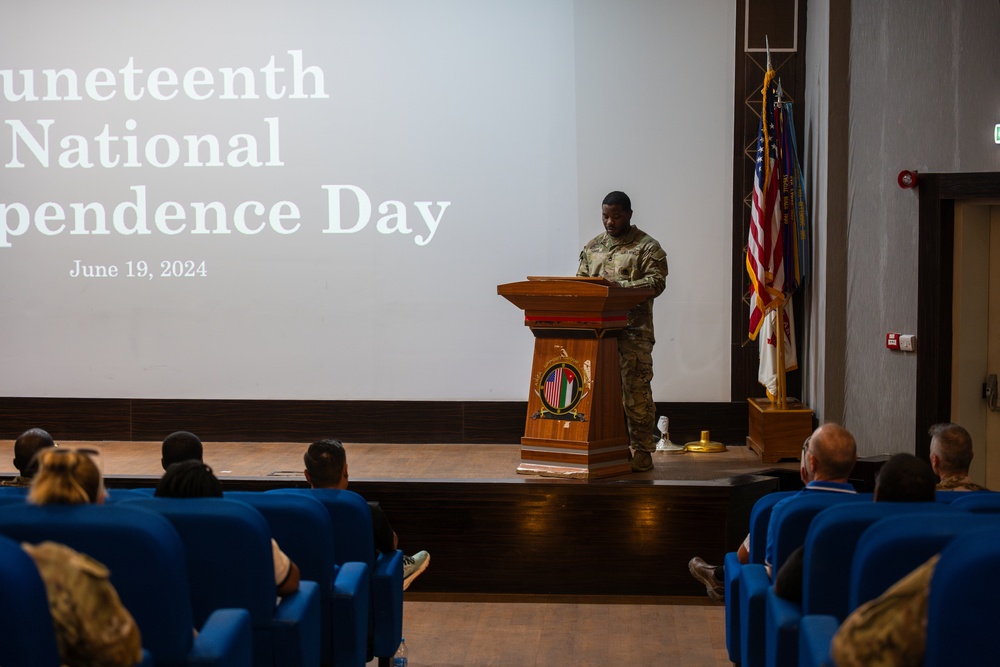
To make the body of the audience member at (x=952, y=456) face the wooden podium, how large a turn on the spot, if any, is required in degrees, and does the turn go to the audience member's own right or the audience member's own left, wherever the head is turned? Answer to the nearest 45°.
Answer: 0° — they already face it

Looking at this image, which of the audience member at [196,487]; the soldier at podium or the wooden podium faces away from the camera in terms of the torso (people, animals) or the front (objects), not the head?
the audience member

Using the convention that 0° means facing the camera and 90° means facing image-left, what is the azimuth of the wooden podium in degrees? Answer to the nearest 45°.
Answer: approximately 45°

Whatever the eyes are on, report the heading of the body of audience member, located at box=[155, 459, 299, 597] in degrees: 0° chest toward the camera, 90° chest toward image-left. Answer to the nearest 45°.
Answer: approximately 180°

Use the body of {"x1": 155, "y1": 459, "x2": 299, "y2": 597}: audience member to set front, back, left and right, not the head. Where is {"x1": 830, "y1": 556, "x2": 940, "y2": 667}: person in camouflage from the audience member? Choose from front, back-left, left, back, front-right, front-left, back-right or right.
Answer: back-right

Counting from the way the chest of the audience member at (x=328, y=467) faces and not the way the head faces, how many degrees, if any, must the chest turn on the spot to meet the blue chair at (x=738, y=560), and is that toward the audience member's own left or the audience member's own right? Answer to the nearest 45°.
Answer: approximately 45° to the audience member's own right

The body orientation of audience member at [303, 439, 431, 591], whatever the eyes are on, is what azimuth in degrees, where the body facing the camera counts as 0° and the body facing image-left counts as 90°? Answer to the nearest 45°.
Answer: approximately 225°

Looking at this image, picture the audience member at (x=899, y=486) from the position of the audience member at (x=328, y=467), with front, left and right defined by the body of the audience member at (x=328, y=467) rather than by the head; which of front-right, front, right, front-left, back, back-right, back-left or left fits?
right

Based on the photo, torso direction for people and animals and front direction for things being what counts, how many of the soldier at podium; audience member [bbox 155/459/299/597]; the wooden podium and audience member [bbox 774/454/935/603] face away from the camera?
2

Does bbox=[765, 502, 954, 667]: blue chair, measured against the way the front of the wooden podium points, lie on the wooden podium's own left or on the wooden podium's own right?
on the wooden podium's own left

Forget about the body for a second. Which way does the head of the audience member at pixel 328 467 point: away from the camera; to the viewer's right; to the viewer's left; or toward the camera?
away from the camera

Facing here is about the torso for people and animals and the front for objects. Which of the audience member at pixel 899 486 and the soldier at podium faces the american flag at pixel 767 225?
the audience member

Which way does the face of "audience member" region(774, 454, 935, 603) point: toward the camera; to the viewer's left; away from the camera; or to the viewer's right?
away from the camera
